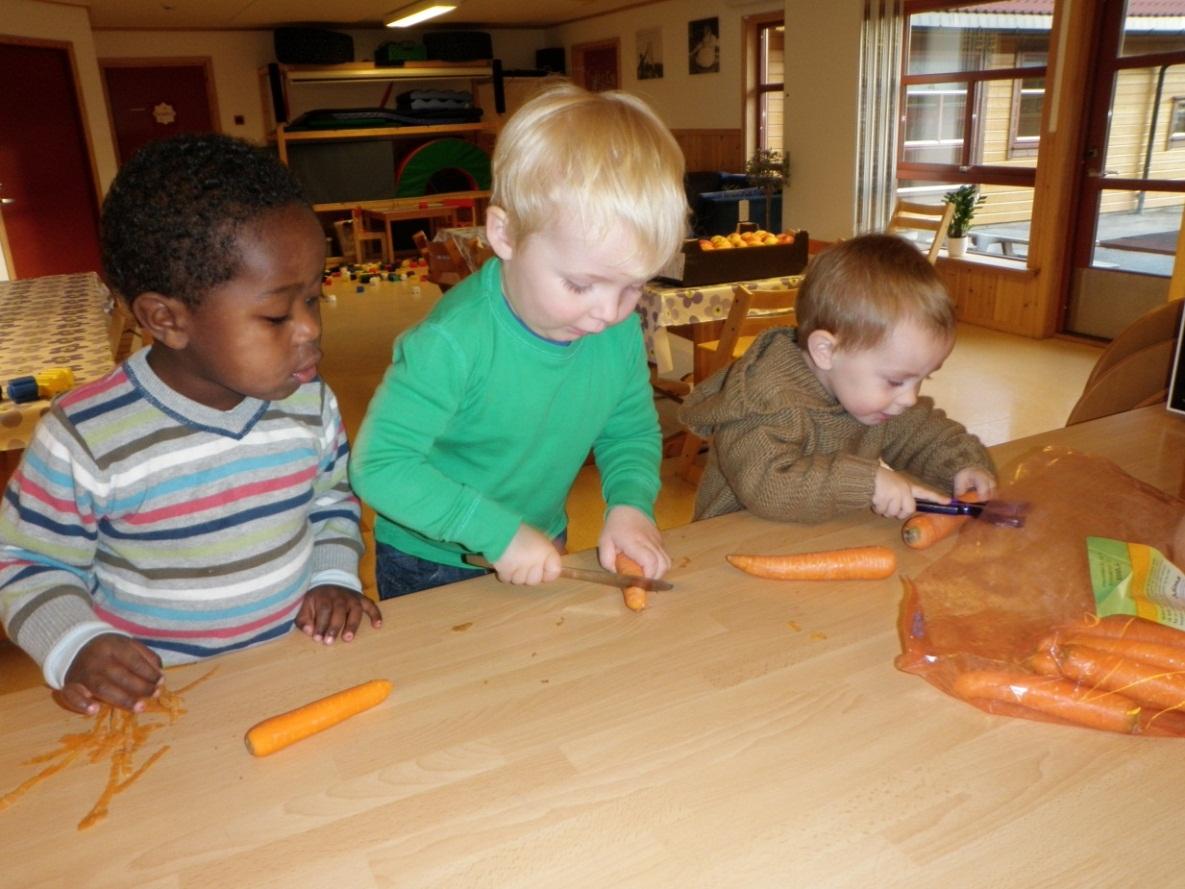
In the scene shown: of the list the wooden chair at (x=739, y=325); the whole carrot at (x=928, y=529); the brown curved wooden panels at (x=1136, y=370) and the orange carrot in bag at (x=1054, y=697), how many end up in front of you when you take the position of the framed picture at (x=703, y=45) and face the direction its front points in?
4

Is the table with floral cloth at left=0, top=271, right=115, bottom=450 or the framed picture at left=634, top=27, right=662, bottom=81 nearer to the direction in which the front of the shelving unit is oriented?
the table with floral cloth

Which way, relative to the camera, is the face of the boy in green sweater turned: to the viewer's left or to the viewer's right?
to the viewer's right

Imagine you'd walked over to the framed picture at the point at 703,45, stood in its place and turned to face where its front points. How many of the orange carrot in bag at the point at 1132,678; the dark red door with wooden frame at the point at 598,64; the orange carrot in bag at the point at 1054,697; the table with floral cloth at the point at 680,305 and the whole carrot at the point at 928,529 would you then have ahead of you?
4

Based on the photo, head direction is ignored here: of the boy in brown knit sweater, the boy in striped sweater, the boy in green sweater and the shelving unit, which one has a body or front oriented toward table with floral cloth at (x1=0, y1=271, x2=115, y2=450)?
the shelving unit

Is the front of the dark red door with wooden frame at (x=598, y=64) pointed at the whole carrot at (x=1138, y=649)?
yes

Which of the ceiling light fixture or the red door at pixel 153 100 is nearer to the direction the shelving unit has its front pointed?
the ceiling light fixture
